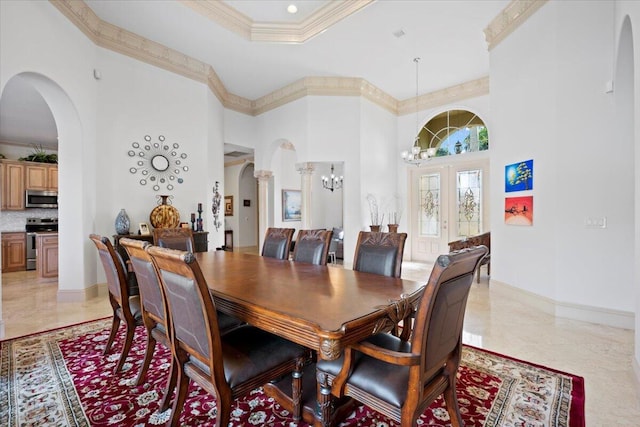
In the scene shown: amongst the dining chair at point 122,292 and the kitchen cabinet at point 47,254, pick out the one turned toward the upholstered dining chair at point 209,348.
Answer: the kitchen cabinet

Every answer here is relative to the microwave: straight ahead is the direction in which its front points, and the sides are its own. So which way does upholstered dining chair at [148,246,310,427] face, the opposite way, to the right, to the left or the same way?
to the left

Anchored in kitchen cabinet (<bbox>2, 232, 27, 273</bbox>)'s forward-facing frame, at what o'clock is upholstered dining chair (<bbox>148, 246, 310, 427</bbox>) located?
The upholstered dining chair is roughly at 12 o'clock from the kitchen cabinet.

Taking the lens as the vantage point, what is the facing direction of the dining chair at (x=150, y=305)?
facing away from the viewer and to the right of the viewer

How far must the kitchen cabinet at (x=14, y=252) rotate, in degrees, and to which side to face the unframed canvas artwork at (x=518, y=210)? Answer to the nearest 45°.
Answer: approximately 45° to its left

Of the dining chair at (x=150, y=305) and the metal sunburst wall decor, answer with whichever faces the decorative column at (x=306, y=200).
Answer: the dining chair

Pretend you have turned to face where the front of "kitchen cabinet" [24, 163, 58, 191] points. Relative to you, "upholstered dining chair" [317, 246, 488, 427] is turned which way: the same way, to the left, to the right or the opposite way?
the opposite way

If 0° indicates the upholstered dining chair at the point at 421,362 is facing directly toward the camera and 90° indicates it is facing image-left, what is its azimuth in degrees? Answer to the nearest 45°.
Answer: approximately 135°

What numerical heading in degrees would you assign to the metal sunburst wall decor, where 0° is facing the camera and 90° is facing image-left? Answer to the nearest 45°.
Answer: approximately 0°

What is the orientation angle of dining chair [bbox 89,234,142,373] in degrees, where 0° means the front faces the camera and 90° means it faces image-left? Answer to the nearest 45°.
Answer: approximately 225°
